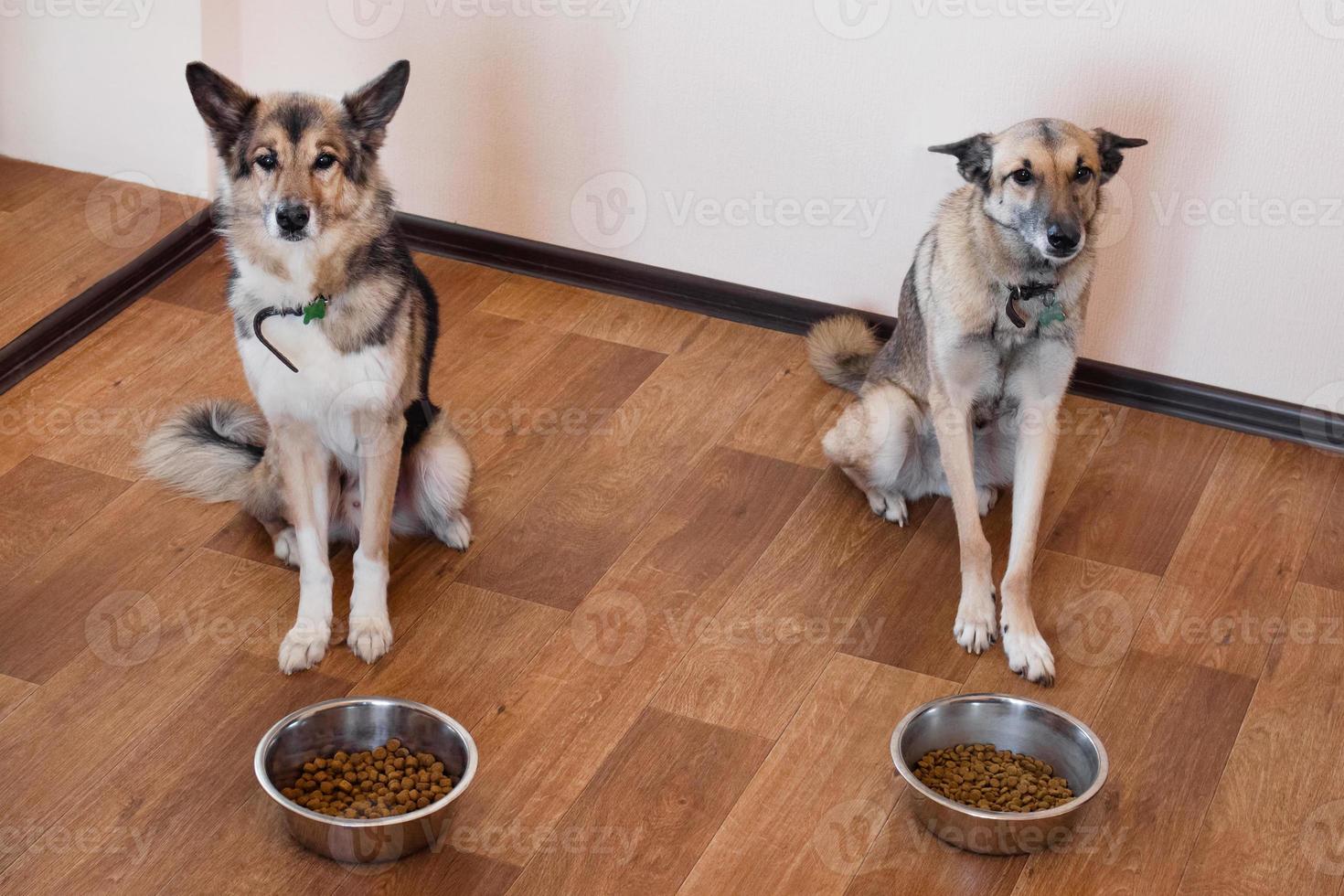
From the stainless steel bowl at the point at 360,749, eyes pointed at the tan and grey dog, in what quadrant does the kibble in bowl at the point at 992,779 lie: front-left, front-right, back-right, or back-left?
front-right

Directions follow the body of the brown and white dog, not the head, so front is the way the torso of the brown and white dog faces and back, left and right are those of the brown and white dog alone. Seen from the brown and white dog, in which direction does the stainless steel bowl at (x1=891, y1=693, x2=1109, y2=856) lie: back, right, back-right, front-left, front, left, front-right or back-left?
front-left

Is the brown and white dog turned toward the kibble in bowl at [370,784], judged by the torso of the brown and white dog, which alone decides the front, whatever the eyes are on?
yes

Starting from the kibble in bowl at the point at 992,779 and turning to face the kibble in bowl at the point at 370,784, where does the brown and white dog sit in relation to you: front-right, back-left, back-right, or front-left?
front-right

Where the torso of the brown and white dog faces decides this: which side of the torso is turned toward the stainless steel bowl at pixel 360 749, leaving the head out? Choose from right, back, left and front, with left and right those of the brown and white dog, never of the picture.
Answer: front

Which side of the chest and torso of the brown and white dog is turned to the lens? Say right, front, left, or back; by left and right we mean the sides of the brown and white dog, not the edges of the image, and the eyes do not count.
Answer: front

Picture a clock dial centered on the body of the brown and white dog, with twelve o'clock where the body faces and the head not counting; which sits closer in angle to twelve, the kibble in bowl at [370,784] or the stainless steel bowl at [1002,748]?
the kibble in bowl

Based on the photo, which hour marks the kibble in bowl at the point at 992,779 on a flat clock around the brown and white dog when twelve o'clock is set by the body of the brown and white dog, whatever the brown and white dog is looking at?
The kibble in bowl is roughly at 10 o'clock from the brown and white dog.

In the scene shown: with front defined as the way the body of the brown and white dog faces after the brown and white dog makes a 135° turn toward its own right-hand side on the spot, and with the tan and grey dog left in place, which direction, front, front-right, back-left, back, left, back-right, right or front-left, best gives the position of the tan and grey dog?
back-right
